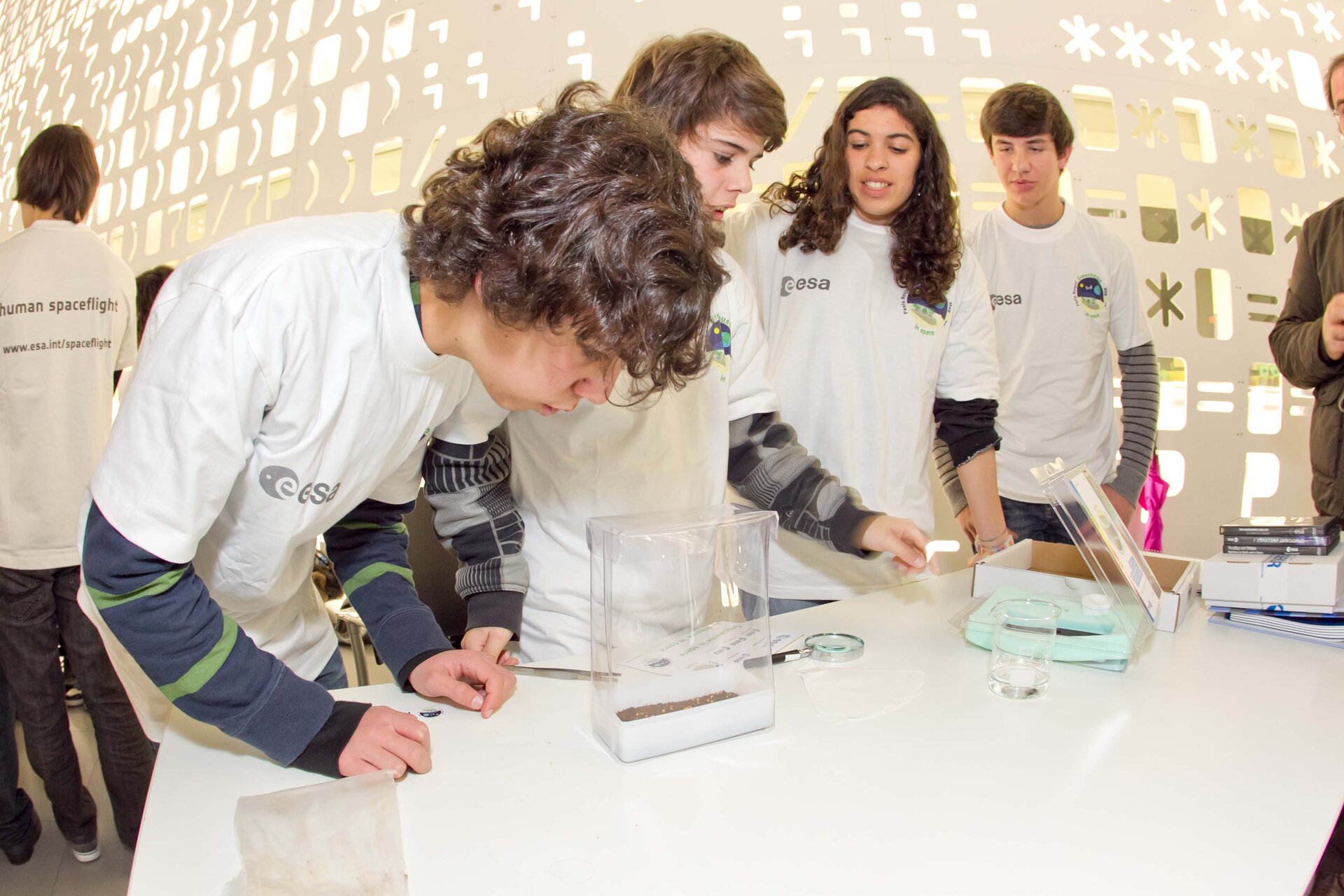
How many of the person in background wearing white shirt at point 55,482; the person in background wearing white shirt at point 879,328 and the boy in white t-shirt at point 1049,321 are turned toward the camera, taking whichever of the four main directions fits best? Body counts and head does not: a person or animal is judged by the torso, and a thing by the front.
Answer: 2

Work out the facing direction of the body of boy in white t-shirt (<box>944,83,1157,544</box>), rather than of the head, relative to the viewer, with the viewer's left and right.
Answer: facing the viewer

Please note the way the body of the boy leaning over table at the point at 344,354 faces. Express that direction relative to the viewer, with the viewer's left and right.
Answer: facing the viewer and to the right of the viewer

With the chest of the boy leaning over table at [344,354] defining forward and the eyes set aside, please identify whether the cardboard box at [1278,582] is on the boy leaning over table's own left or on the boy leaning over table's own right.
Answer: on the boy leaning over table's own left

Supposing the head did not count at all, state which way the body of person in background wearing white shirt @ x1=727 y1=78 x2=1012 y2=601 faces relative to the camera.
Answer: toward the camera

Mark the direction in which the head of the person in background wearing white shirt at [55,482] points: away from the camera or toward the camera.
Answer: away from the camera

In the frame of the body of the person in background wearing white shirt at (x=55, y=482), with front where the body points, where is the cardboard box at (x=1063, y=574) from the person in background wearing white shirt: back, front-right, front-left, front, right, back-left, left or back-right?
back-right

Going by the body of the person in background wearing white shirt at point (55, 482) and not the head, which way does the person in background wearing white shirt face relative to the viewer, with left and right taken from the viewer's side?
facing away from the viewer

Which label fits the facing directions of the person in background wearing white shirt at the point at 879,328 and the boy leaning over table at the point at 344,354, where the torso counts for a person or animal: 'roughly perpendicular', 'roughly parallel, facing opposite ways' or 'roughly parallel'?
roughly perpendicular

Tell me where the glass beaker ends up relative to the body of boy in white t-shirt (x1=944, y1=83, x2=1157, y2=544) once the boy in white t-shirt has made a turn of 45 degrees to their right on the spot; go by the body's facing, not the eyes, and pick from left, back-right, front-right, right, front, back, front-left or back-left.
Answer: front-left

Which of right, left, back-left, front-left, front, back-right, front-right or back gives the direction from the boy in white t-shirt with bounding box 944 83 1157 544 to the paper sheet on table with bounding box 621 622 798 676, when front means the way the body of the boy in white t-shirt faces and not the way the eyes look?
front

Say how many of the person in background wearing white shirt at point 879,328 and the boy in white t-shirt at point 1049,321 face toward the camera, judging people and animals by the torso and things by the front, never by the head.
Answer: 2

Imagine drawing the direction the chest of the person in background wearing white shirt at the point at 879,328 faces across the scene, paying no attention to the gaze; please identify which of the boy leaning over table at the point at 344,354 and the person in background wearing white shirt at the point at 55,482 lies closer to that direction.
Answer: the boy leaning over table
